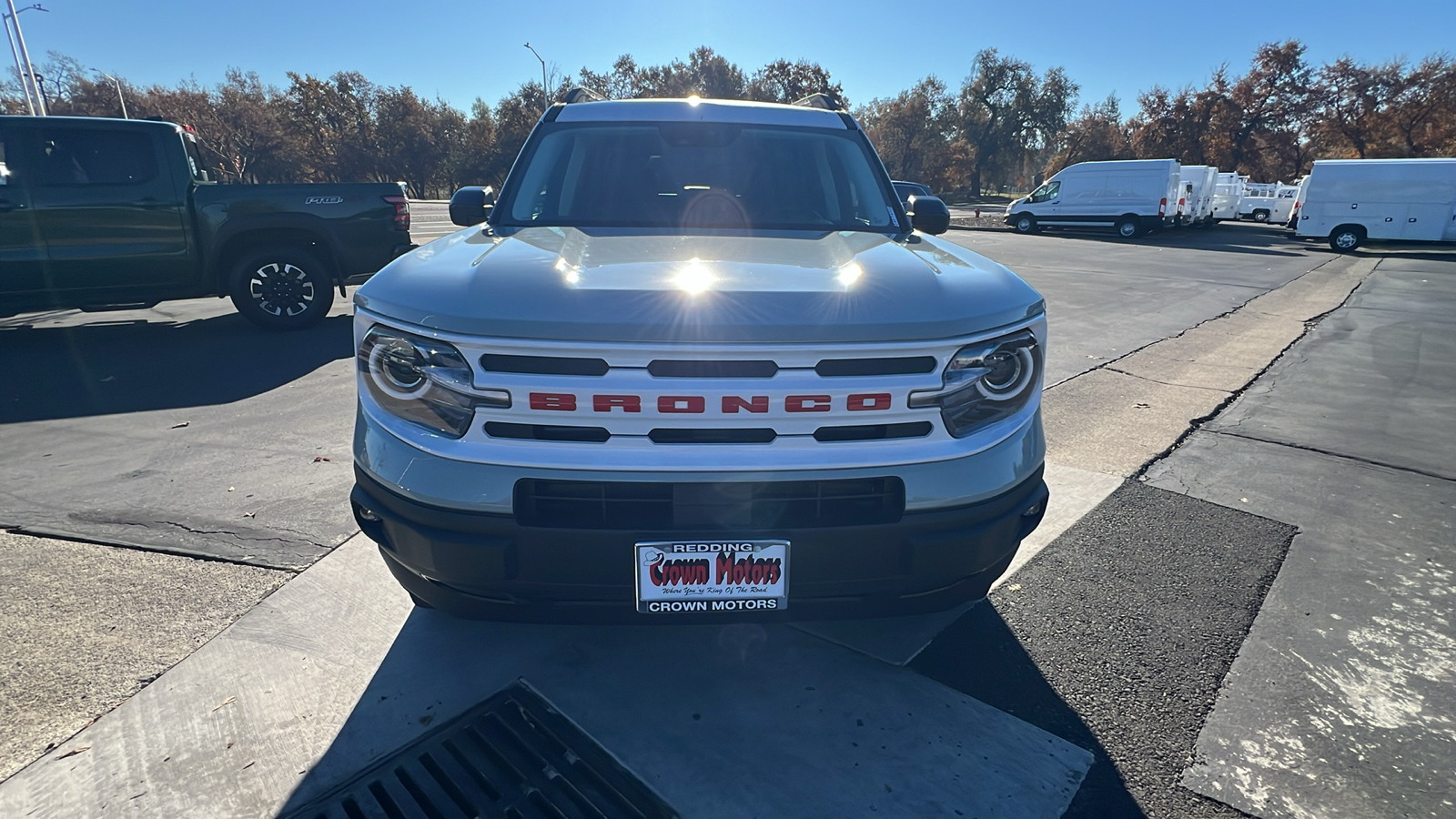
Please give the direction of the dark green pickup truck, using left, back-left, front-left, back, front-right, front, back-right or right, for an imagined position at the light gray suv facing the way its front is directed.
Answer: back-right

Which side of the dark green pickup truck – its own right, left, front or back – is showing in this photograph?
left

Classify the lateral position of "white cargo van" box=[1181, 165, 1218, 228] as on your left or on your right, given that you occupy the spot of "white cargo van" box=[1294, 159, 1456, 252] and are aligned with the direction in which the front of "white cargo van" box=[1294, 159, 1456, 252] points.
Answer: on your left

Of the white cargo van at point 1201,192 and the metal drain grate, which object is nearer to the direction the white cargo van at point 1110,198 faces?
the metal drain grate

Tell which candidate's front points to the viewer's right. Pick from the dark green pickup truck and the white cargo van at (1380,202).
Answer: the white cargo van

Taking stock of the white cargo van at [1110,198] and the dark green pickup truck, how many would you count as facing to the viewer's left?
2

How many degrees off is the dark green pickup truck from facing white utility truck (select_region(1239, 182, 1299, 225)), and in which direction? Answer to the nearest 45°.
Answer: approximately 180°

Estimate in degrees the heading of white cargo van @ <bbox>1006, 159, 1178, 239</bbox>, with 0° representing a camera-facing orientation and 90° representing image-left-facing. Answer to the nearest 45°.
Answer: approximately 90°

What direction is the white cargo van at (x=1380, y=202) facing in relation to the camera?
to the viewer's right

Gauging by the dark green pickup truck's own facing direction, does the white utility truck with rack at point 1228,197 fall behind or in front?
behind

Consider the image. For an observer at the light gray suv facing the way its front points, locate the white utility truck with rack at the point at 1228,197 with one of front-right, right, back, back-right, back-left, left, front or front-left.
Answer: back-left
